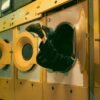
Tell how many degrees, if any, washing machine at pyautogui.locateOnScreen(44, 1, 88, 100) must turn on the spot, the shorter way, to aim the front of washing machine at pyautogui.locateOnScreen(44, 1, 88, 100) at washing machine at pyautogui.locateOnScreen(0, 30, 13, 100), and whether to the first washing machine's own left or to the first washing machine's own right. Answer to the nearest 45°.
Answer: approximately 90° to the first washing machine's own right

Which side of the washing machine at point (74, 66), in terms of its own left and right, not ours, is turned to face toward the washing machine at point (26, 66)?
right

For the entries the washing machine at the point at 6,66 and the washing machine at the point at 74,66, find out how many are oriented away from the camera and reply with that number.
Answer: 0

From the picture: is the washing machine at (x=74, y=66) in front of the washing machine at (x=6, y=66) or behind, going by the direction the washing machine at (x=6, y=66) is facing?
in front

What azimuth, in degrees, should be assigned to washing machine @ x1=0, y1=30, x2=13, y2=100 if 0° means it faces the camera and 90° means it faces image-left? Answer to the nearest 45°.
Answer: approximately 0°
